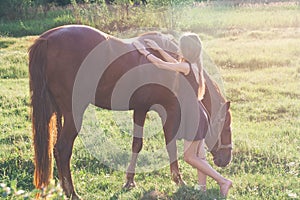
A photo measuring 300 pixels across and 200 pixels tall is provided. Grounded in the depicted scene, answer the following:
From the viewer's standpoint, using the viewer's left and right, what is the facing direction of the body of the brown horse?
facing away from the viewer and to the right of the viewer

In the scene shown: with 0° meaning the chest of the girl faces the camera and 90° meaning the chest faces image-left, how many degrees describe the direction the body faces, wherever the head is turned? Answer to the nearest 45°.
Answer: approximately 135°
